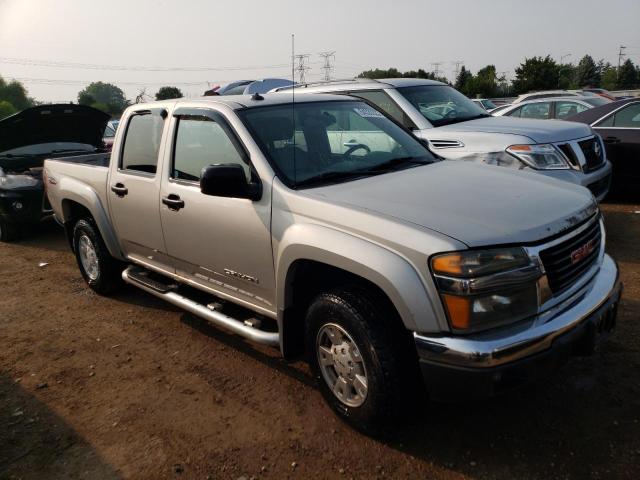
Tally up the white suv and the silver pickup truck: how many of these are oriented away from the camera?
0

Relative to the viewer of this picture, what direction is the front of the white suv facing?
facing the viewer and to the right of the viewer

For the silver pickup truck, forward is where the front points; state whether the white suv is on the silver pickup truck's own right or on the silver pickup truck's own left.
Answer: on the silver pickup truck's own left

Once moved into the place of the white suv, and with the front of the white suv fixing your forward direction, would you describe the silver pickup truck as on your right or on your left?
on your right
